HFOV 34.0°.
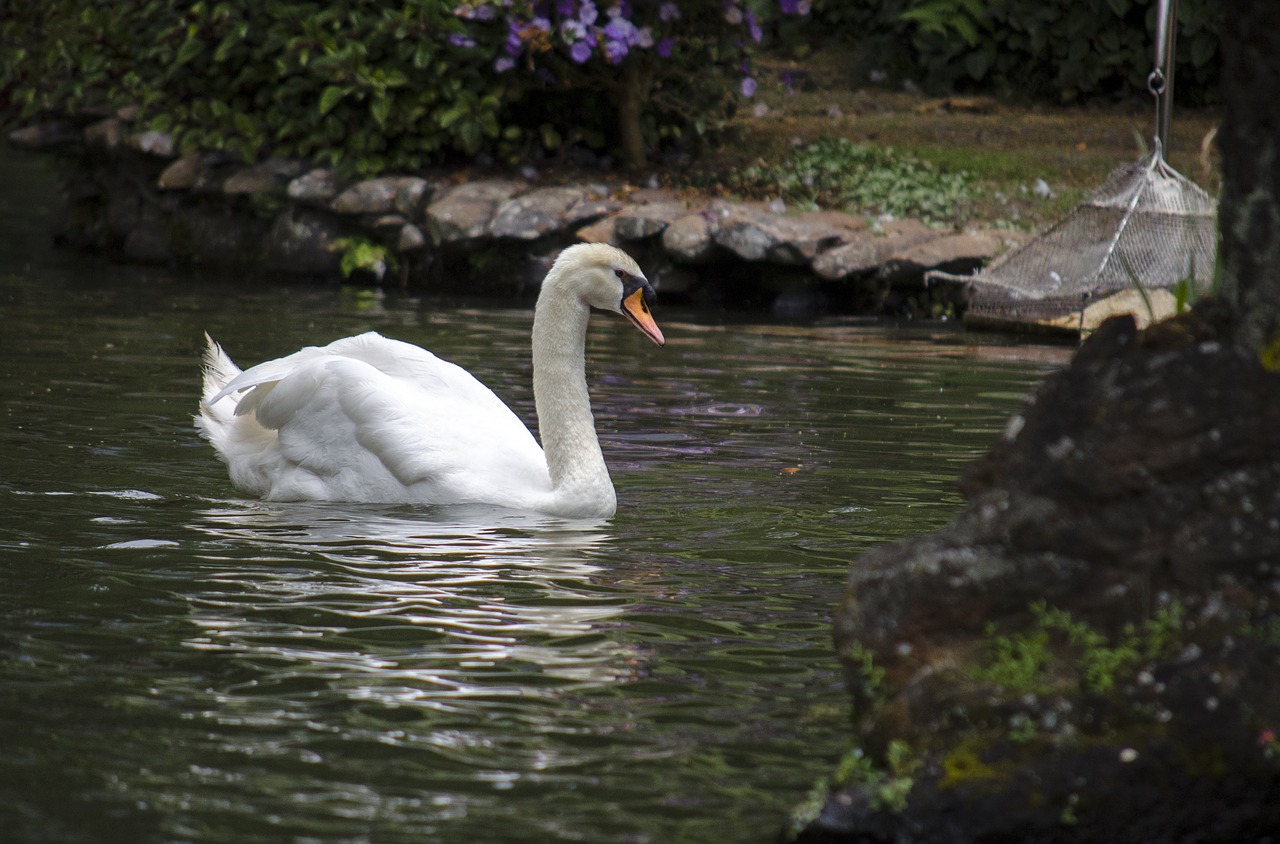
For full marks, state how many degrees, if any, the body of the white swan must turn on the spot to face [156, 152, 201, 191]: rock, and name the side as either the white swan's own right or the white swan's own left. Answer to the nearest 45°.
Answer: approximately 90° to the white swan's own left

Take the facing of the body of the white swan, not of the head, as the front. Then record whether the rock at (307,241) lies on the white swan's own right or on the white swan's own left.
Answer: on the white swan's own left

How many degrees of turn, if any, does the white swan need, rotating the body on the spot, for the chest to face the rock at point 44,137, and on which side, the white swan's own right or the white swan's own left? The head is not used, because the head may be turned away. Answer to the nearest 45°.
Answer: approximately 90° to the white swan's own left

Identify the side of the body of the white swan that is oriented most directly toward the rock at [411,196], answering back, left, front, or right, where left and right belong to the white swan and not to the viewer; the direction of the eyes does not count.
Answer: left

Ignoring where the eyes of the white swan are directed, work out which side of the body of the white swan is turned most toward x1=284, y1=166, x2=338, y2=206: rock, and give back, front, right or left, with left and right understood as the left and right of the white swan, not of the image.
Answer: left

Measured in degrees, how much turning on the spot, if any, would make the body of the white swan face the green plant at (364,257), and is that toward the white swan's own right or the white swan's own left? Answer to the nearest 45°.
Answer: approximately 90° to the white swan's own left

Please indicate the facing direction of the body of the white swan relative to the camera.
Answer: to the viewer's right

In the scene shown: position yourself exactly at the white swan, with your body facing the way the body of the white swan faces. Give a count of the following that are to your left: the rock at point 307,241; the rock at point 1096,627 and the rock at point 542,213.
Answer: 2

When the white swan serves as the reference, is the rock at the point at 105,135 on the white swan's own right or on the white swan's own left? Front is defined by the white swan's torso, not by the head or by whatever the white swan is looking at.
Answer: on the white swan's own left

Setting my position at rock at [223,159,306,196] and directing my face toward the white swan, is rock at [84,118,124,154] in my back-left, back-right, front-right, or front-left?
back-right
